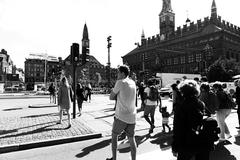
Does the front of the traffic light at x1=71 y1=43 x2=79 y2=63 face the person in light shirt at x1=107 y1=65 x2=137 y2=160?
yes

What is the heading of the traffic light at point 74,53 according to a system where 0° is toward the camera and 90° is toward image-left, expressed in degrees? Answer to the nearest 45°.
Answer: approximately 0°
